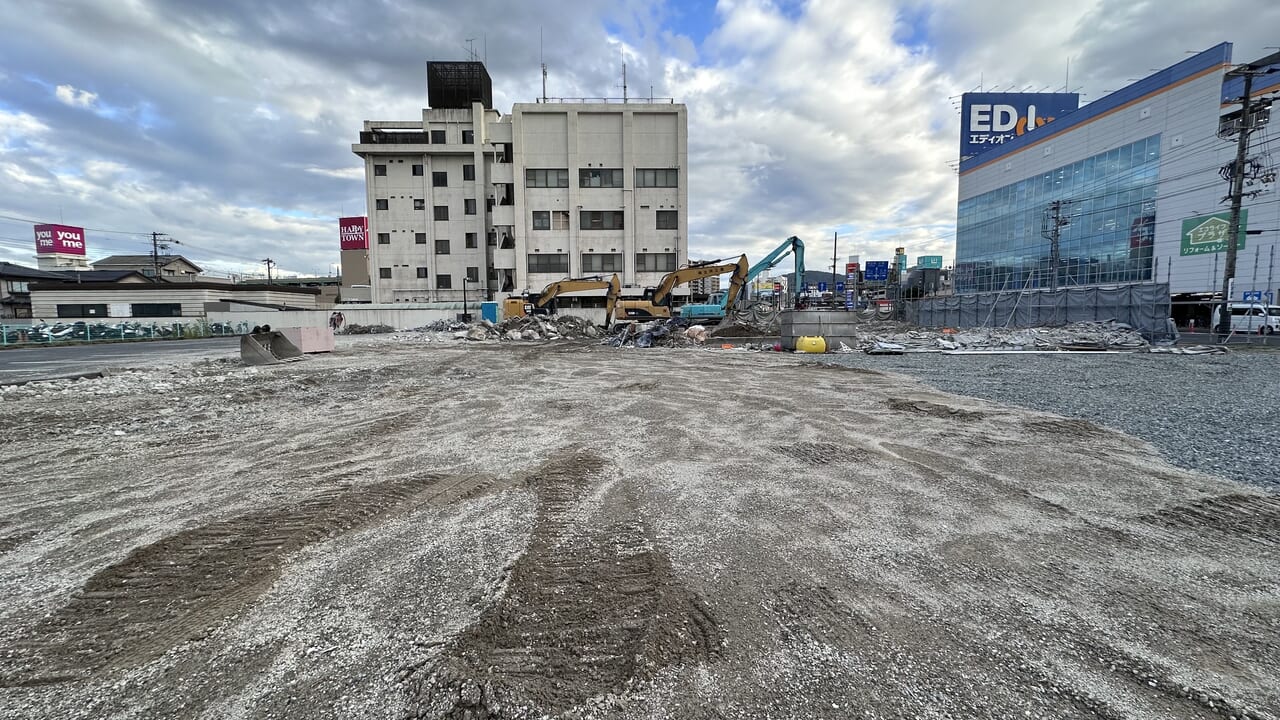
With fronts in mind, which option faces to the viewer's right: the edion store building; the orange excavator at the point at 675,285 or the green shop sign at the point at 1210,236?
the orange excavator

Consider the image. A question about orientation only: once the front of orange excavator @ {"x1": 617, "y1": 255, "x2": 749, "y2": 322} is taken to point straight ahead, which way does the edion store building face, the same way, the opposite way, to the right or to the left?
the opposite way

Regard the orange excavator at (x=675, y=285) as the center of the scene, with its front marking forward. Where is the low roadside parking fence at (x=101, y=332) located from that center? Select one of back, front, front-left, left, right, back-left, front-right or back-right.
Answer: back

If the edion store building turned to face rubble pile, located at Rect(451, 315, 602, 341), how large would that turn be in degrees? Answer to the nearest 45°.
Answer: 0° — it already faces it

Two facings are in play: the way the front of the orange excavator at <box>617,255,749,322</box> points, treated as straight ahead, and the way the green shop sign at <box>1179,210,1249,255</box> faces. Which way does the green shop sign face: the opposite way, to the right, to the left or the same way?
the opposite way

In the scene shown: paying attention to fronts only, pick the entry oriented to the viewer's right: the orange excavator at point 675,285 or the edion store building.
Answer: the orange excavator

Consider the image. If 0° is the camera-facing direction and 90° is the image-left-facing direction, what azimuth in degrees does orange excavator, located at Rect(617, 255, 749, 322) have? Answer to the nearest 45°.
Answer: approximately 270°
